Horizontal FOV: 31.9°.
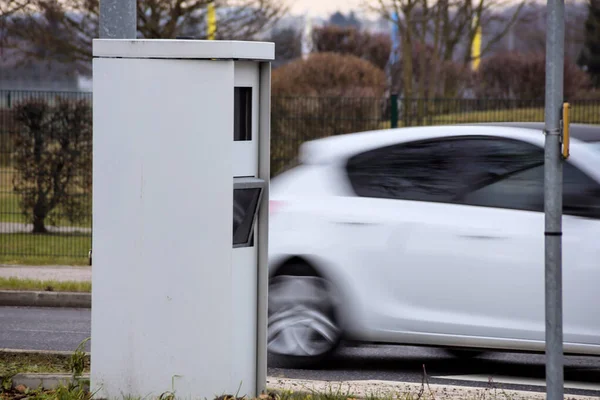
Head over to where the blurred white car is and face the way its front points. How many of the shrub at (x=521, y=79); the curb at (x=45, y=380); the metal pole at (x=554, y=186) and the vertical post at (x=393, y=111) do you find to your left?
2

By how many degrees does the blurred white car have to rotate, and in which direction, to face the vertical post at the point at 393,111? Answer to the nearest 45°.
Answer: approximately 90° to its left

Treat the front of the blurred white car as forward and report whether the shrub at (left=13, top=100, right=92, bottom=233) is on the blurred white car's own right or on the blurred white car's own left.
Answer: on the blurred white car's own left
